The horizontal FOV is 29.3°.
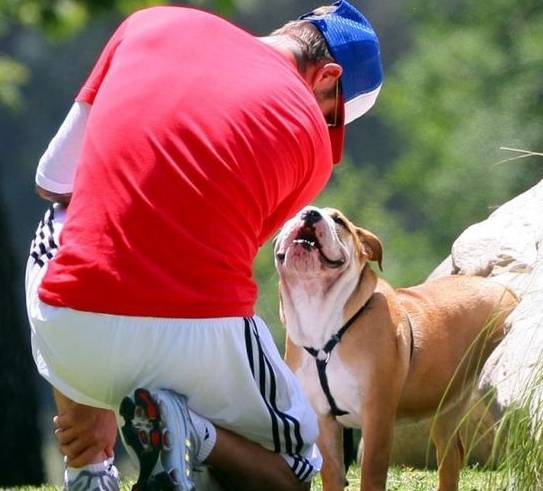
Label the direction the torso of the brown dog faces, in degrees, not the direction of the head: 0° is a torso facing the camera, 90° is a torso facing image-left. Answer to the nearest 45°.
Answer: approximately 45°
